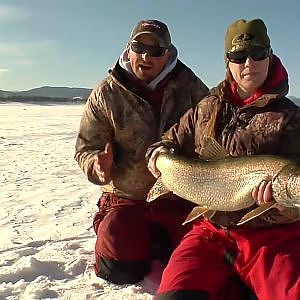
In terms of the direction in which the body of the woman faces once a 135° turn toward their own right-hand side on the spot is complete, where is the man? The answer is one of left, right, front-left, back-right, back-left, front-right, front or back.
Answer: front

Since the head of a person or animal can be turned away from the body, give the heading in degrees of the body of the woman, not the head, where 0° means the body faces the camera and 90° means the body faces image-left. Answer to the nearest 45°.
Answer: approximately 0°
